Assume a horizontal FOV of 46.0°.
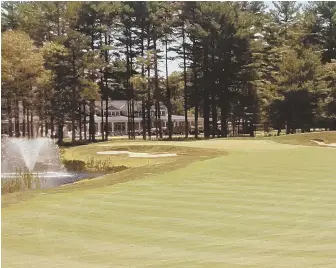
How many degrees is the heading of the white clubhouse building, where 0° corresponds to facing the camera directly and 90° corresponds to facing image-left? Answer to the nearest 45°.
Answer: approximately 0°

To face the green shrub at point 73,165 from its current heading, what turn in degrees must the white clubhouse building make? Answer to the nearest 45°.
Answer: approximately 45° to its right

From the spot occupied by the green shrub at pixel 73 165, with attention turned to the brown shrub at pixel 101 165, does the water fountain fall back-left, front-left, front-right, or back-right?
back-right
